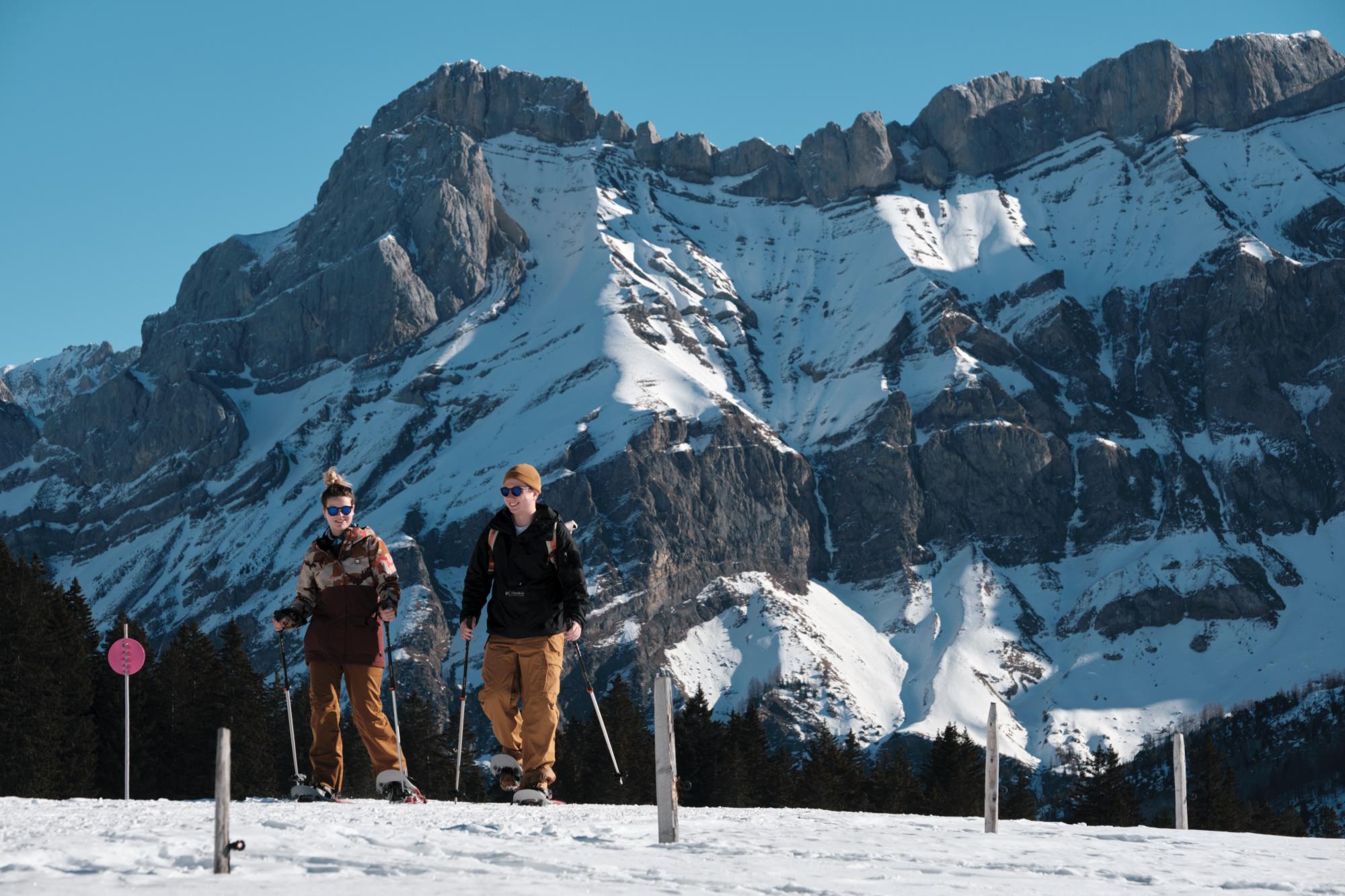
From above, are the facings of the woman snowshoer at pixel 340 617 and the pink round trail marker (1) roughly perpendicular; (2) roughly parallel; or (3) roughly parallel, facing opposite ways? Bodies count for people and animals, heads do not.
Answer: roughly parallel

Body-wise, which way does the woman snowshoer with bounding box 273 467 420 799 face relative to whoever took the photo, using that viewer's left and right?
facing the viewer

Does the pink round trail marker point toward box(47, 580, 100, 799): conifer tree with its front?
no

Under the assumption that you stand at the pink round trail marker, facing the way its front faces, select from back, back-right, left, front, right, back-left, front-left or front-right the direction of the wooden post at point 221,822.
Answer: front

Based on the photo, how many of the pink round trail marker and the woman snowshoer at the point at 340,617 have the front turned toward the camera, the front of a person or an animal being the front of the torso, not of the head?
2

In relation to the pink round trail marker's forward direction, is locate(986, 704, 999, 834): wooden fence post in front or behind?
in front

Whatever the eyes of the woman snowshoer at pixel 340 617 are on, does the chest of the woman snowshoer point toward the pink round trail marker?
no

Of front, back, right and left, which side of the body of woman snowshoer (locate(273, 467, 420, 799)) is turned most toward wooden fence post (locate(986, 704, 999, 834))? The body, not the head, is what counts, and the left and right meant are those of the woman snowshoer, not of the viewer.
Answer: left

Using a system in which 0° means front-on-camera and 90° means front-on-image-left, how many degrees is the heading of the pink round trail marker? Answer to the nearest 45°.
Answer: approximately 0°

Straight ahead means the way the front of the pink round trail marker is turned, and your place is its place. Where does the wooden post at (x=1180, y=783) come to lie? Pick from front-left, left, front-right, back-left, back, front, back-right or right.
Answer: front-left
